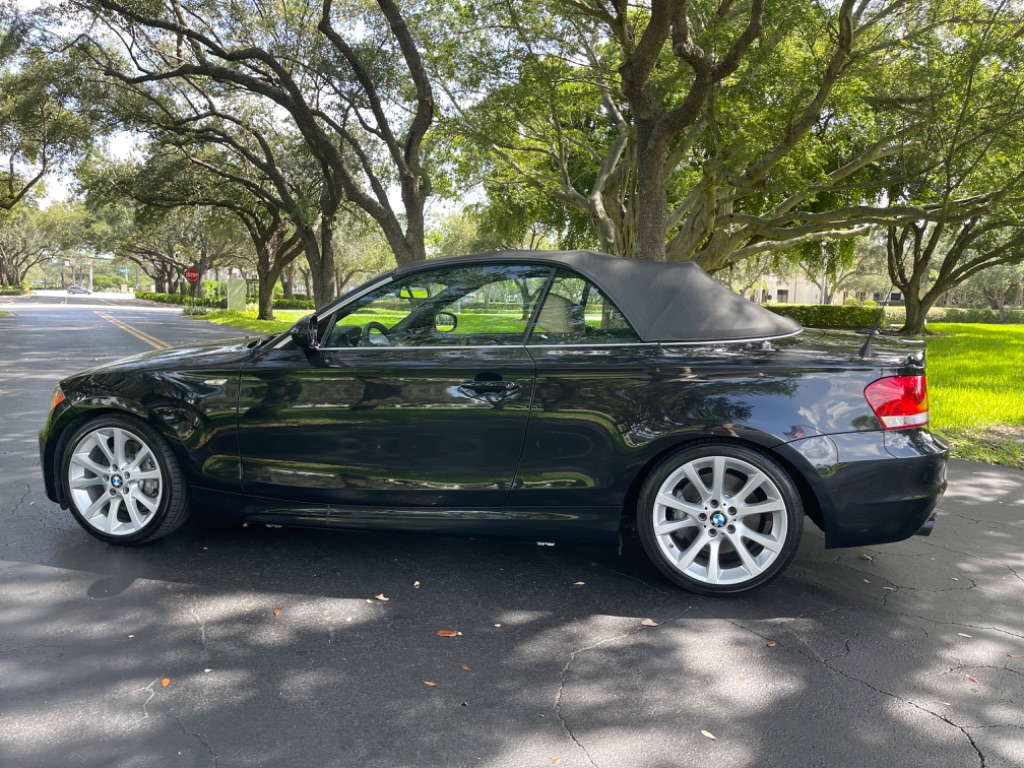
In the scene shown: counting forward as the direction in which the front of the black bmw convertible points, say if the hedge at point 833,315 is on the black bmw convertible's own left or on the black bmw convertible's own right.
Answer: on the black bmw convertible's own right

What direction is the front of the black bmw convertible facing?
to the viewer's left
